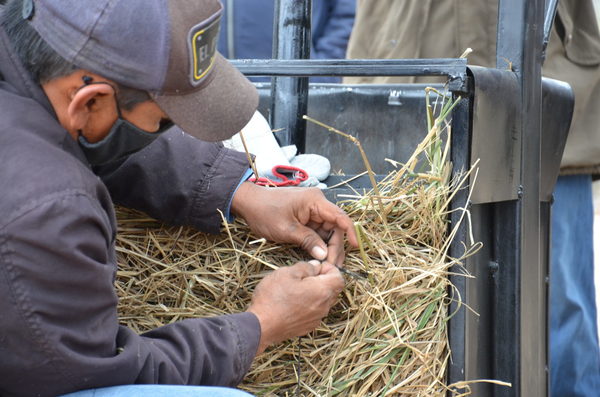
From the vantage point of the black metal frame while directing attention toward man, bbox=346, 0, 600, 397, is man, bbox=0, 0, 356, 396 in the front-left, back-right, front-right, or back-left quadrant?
back-left

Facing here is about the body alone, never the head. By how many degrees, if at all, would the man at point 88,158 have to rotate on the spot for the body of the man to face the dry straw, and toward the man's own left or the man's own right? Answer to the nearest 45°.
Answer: approximately 45° to the man's own left

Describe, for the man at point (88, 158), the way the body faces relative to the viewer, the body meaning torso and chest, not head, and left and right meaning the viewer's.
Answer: facing to the right of the viewer

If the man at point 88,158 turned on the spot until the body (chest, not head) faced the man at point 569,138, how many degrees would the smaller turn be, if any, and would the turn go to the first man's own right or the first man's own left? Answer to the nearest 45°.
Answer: approximately 45° to the first man's own left

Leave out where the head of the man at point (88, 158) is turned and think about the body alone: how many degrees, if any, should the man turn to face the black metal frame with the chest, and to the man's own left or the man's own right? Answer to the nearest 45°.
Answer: approximately 45° to the man's own left

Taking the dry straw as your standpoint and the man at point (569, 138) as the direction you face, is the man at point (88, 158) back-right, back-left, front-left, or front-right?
back-left

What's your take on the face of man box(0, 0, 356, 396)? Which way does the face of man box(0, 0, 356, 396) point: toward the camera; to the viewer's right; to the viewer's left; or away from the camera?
to the viewer's right
